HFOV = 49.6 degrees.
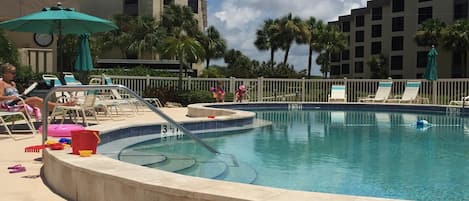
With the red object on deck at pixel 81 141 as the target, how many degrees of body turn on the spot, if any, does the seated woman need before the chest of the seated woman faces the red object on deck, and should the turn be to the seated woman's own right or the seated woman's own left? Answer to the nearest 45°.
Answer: approximately 90° to the seated woman's own right

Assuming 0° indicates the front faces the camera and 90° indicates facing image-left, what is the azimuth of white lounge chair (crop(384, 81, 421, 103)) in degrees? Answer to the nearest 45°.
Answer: approximately 45°

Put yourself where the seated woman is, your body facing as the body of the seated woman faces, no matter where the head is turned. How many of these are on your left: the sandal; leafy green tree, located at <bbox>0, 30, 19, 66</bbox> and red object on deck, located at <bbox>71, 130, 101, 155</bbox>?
1

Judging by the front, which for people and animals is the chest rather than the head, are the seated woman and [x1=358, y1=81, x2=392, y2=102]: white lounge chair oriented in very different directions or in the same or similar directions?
very different directions

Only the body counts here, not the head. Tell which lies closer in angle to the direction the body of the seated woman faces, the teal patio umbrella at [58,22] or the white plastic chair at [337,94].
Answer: the white plastic chair

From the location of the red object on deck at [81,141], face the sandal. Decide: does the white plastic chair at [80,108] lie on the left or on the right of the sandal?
right

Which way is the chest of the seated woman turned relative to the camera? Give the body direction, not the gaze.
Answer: to the viewer's right

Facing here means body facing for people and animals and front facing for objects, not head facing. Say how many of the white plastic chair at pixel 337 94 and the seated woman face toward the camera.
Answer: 1

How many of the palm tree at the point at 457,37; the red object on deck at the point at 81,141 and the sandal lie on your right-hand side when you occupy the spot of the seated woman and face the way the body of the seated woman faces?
2

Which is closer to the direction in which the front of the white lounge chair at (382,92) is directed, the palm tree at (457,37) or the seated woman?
the seated woman

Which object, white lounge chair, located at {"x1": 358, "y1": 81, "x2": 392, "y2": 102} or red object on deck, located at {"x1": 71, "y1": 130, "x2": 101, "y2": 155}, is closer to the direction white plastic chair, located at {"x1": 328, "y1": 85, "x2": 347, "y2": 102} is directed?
the red object on deck
